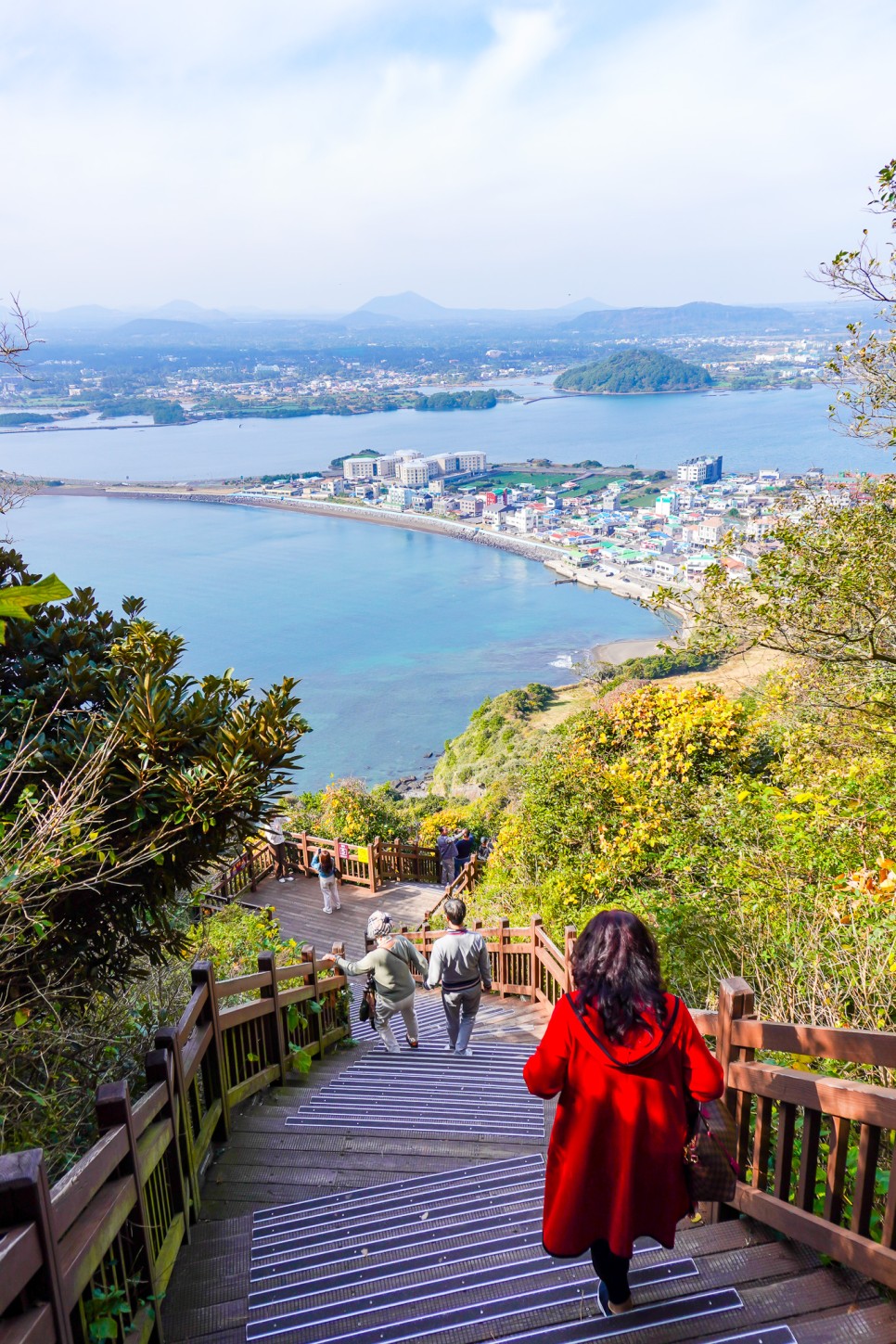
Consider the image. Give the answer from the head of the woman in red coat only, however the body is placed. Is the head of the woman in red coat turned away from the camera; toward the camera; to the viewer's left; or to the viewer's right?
away from the camera

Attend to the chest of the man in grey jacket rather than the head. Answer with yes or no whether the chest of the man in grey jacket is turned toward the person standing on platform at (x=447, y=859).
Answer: yes

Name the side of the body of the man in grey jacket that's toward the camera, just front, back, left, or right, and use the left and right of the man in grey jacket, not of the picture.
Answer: back

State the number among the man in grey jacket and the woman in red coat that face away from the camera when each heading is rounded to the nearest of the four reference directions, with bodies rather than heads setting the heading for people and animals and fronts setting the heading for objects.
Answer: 2

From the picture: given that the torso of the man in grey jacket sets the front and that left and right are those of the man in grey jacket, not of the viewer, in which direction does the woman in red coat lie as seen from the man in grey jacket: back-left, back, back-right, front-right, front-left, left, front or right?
back

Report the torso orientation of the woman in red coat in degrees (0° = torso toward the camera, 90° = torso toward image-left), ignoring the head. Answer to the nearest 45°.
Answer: approximately 180°
